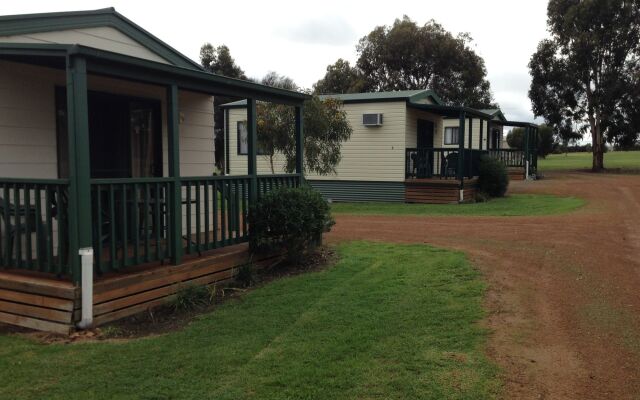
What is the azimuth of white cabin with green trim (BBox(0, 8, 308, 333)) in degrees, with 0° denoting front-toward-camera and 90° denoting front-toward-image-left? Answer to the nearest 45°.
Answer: approximately 315°

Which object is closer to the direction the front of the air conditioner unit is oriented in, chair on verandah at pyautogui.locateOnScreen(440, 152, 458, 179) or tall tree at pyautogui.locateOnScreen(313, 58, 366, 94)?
the chair on verandah

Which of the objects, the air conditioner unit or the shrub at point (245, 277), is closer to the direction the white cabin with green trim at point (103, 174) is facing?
the shrub

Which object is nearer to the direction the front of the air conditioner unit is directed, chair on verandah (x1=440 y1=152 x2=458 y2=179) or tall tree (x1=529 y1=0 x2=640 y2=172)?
the chair on verandah

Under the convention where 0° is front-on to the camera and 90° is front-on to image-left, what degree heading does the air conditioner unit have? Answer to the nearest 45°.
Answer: approximately 0°

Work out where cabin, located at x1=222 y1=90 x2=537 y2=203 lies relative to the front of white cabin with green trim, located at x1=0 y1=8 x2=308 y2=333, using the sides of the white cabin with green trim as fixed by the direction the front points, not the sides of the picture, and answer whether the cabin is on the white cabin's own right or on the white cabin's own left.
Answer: on the white cabin's own left

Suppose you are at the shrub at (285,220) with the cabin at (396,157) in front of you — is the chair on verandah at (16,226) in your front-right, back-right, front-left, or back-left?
back-left

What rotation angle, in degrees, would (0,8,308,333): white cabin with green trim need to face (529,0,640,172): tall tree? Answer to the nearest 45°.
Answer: approximately 90° to its left
